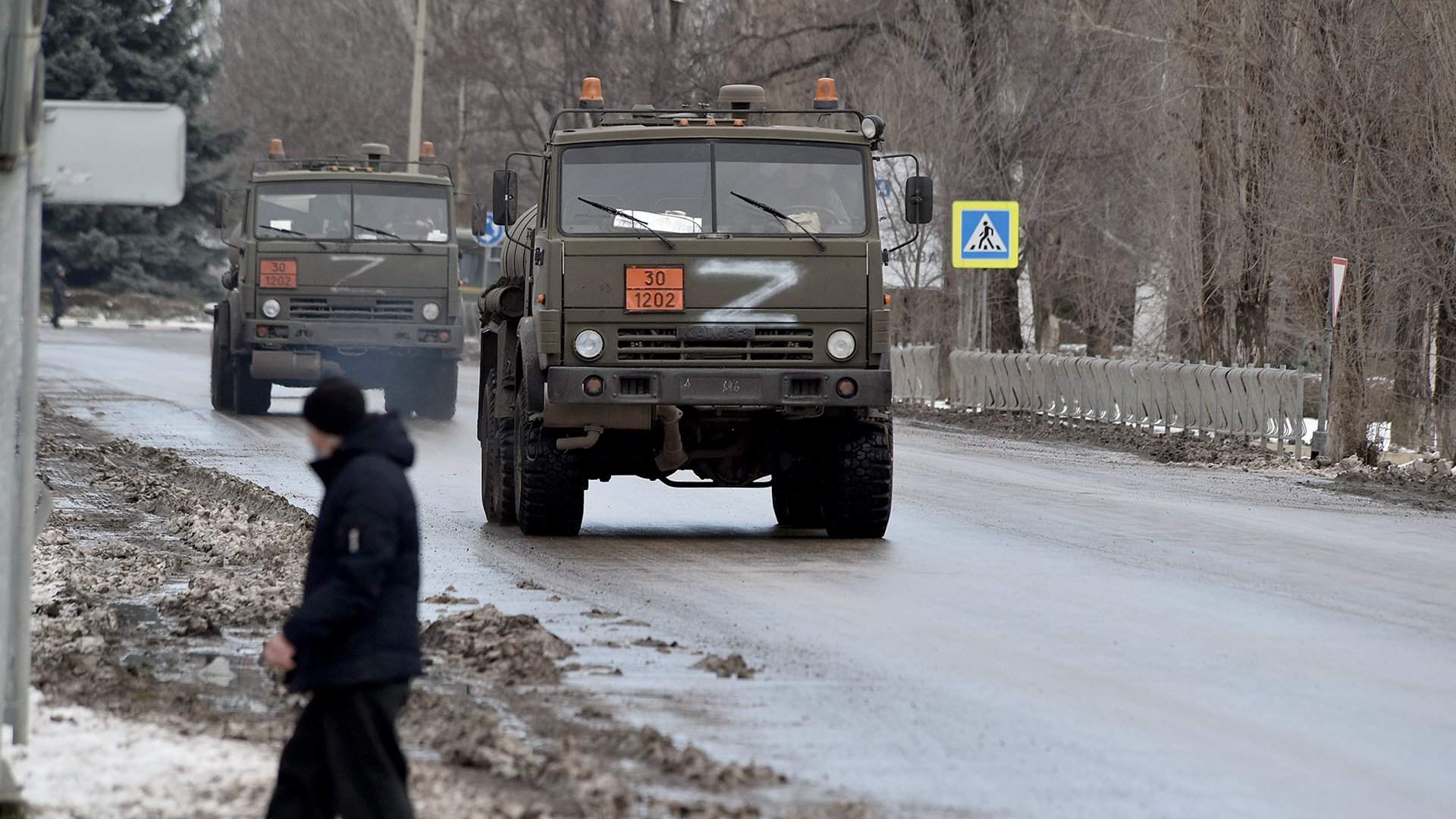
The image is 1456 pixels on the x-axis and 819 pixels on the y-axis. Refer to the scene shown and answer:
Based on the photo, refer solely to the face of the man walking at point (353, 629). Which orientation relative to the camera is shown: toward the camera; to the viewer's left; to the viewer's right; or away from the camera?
to the viewer's left

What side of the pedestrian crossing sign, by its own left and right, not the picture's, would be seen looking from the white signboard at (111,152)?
front

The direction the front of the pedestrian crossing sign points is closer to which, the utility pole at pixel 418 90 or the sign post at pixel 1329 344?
the sign post

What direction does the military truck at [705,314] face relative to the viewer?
toward the camera

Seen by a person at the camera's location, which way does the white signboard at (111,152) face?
facing away from the viewer

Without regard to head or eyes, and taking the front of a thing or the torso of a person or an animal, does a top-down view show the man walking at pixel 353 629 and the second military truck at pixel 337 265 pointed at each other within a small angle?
no

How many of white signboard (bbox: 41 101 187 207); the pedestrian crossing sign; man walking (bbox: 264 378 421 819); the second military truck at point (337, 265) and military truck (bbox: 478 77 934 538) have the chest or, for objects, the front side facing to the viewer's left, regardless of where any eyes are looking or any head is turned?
1

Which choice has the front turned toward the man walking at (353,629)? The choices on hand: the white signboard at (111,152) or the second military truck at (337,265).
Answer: the second military truck

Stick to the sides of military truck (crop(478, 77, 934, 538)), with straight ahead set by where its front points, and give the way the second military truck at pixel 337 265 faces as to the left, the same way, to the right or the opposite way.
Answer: the same way

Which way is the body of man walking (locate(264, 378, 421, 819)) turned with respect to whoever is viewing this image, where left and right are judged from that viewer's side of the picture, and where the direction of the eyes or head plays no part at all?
facing to the left of the viewer

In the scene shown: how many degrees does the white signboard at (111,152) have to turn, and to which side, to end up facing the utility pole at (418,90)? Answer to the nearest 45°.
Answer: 0° — it already faces it

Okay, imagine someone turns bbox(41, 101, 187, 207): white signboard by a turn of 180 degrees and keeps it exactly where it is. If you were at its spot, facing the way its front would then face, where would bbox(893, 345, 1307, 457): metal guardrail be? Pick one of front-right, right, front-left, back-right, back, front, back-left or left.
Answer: back-left

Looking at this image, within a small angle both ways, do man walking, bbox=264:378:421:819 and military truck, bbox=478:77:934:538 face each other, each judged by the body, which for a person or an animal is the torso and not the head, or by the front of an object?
no

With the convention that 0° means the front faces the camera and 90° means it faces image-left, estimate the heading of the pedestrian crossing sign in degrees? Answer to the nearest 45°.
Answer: approximately 0°

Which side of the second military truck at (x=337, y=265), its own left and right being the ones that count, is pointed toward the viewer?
front

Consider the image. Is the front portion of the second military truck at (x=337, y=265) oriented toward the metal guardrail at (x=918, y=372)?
no

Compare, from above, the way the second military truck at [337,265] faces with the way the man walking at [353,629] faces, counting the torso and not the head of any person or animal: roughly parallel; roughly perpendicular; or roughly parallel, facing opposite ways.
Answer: roughly perpendicular

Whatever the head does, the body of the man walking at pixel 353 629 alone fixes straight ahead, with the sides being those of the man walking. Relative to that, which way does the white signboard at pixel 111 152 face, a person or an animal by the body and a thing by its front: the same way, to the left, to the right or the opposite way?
to the right

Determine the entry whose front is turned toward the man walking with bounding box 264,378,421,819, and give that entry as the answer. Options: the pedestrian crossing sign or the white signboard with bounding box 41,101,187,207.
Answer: the pedestrian crossing sign

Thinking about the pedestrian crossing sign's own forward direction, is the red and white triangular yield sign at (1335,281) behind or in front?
in front
